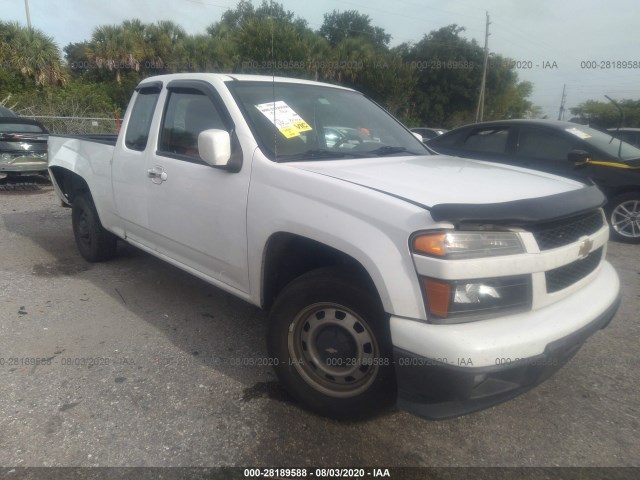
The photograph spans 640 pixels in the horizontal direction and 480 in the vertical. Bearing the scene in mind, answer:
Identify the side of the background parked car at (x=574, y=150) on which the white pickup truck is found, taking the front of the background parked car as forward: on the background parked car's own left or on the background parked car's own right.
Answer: on the background parked car's own right

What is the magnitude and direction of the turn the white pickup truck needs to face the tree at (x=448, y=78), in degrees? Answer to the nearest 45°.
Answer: approximately 135° to its left

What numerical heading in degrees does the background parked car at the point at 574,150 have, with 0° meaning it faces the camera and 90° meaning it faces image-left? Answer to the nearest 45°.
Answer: approximately 315°

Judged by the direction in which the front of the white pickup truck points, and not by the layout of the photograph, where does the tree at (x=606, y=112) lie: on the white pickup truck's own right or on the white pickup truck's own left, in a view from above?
on the white pickup truck's own left

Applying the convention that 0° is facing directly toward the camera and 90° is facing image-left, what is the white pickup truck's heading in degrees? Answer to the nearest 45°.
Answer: approximately 315°

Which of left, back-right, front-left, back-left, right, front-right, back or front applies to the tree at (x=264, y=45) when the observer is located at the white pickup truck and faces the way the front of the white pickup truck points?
back-left

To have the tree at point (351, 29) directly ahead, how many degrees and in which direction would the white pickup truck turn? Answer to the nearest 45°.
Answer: approximately 135° to its left

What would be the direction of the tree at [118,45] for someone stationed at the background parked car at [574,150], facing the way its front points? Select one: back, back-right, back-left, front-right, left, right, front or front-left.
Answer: back

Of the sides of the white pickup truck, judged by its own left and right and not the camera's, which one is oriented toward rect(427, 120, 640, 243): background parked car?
left

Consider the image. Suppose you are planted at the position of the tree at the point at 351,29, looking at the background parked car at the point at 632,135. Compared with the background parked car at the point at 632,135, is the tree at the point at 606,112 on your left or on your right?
left

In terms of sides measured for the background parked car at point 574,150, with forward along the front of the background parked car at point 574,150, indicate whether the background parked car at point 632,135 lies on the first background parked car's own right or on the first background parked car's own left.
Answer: on the first background parked car's own left

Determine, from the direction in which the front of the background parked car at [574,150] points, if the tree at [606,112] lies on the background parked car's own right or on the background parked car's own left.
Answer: on the background parked car's own left
